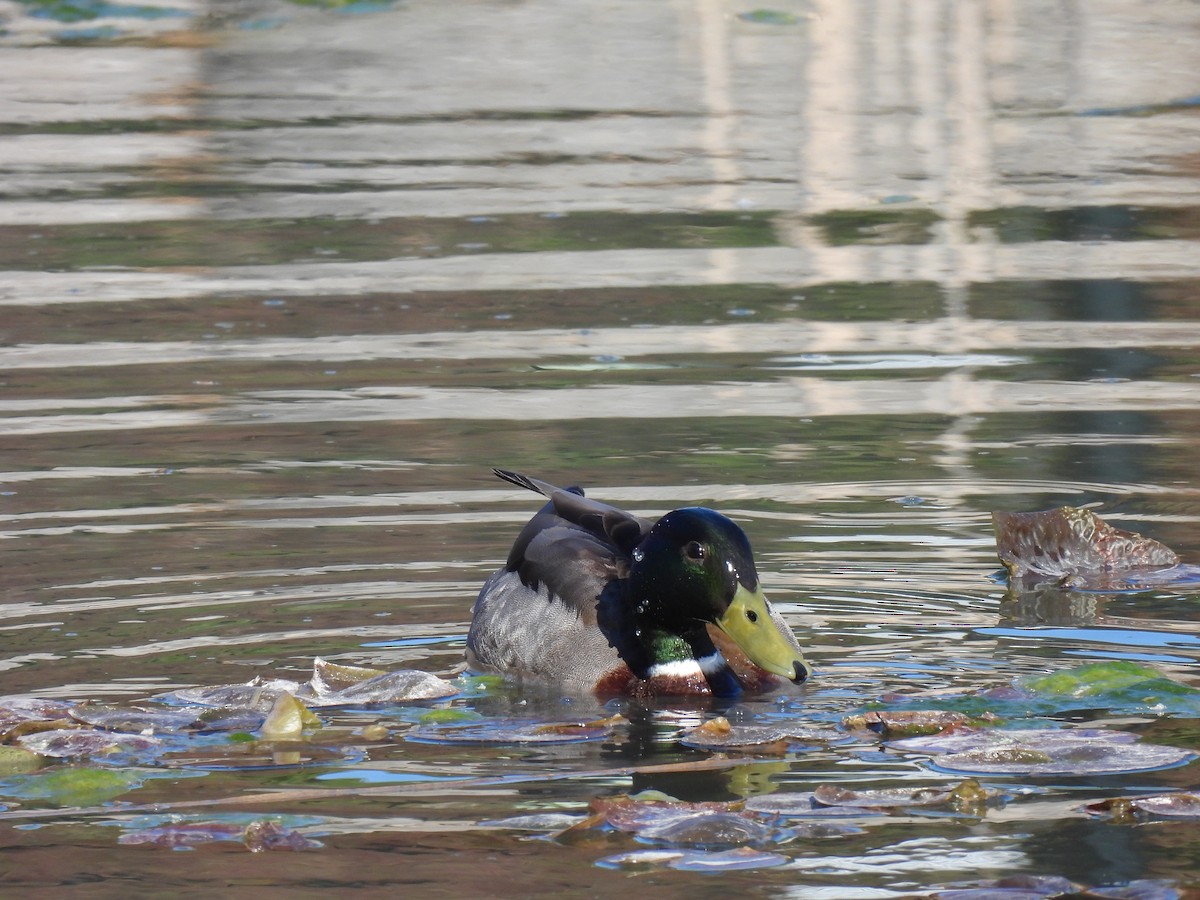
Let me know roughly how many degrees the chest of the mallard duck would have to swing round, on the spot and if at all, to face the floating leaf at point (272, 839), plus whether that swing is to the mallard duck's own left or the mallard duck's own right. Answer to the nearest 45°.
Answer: approximately 90° to the mallard duck's own right

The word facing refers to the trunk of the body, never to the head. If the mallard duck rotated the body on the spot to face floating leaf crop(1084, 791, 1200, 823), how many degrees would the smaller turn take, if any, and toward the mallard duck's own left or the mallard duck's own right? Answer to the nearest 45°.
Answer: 0° — it already faces it

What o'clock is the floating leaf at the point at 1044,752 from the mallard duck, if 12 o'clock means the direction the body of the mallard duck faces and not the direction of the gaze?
The floating leaf is roughly at 12 o'clock from the mallard duck.

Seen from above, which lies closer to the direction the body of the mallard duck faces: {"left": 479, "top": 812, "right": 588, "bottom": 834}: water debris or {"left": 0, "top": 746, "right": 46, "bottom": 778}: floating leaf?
the water debris

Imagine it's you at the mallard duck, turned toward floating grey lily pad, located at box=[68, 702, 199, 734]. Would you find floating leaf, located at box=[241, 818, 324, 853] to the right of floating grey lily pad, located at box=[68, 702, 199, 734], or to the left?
left

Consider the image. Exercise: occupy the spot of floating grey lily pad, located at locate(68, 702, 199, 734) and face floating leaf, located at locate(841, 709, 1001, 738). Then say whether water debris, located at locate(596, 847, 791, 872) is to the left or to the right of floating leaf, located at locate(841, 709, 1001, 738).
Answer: right

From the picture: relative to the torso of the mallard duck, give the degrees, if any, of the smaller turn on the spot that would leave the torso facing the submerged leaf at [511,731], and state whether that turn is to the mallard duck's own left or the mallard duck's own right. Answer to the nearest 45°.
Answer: approximately 90° to the mallard duck's own right

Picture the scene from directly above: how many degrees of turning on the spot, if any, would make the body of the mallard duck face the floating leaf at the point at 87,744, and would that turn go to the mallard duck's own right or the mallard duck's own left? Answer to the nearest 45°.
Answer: approximately 90° to the mallard duck's own right

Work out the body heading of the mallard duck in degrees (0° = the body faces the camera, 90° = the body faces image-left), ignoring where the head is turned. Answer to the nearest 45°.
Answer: approximately 315°

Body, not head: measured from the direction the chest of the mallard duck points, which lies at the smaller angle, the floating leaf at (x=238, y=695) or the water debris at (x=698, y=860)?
the water debris
